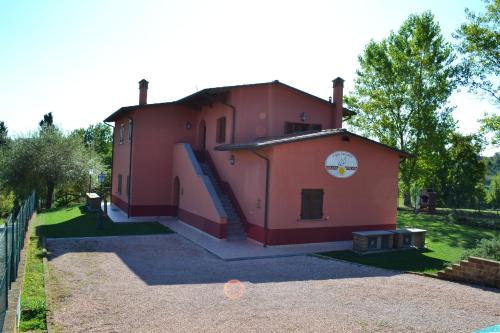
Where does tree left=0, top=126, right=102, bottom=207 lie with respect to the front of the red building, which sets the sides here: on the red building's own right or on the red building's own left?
on the red building's own right

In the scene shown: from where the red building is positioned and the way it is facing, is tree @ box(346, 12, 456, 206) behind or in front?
behind
